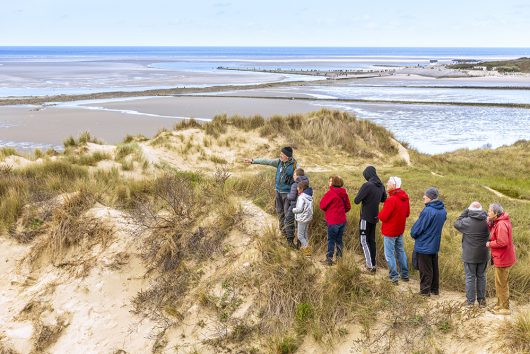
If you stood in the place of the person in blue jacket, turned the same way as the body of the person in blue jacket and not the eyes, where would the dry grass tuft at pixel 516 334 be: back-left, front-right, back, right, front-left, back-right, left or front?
back

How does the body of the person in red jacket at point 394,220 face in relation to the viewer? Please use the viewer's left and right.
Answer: facing away from the viewer and to the left of the viewer

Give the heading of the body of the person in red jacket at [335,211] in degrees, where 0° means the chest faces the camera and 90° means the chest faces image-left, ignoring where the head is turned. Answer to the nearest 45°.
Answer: approximately 135°

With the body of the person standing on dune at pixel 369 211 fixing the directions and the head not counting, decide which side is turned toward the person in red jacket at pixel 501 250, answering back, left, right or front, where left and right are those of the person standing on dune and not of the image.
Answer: back

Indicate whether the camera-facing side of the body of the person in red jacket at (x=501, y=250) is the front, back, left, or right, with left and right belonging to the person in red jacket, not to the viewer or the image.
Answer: left

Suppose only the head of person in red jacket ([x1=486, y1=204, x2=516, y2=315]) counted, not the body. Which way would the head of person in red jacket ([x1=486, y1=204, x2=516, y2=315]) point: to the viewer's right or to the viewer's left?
to the viewer's left

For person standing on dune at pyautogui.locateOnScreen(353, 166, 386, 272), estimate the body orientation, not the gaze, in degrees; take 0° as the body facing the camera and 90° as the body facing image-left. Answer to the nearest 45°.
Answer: approximately 135°

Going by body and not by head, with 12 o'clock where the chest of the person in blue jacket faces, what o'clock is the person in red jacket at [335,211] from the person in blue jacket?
The person in red jacket is roughly at 11 o'clock from the person in blue jacket.
